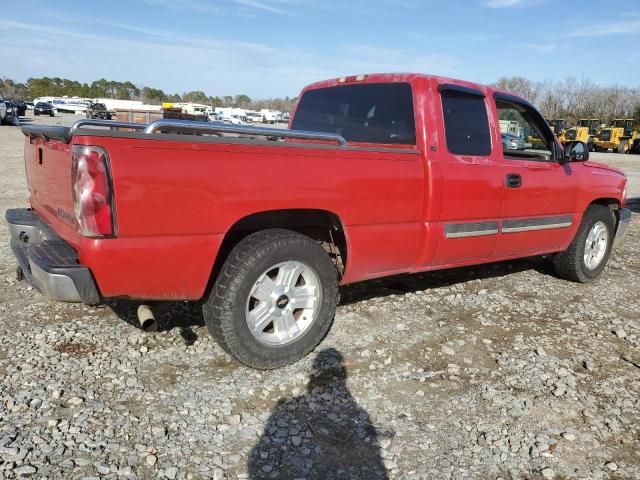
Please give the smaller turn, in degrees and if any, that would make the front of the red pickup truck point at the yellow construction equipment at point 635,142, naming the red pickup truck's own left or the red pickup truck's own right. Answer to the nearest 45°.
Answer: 0° — it already faces it

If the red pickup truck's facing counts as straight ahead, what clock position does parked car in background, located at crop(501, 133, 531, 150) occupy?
The parked car in background is roughly at 12 o'clock from the red pickup truck.

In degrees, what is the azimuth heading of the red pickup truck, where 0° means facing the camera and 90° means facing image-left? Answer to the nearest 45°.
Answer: approximately 225°
